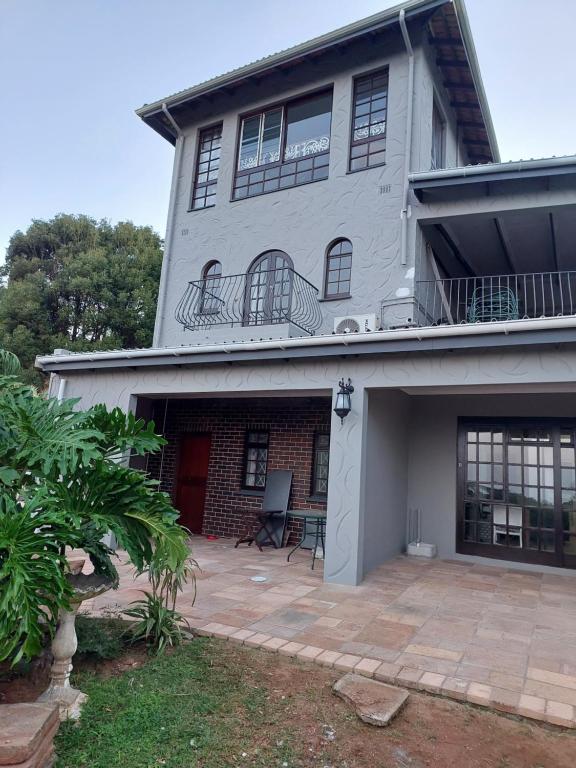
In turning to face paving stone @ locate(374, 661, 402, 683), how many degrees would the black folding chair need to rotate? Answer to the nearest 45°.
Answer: approximately 45° to its left

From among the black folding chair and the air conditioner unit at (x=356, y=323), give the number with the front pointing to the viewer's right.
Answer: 0

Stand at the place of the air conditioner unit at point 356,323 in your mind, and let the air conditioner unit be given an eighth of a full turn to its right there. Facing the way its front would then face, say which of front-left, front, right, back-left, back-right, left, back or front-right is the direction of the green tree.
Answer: right

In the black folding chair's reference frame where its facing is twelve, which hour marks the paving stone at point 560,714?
The paving stone is roughly at 10 o'clock from the black folding chair.

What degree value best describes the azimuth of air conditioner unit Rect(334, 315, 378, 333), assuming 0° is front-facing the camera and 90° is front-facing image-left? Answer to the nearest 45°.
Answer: approximately 0°

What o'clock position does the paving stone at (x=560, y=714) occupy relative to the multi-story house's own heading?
The paving stone is roughly at 10 o'clock from the multi-story house.
